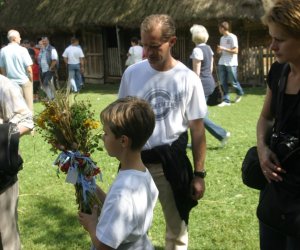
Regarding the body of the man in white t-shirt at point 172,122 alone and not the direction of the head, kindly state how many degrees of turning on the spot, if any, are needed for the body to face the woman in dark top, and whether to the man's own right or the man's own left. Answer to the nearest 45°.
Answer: approximately 90° to the man's own left

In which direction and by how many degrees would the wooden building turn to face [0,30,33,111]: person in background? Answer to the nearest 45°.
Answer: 0° — it already faces them

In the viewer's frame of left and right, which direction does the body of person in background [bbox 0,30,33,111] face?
facing away from the viewer and to the right of the viewer

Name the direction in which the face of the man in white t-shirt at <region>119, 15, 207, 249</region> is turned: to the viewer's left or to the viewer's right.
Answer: to the viewer's left

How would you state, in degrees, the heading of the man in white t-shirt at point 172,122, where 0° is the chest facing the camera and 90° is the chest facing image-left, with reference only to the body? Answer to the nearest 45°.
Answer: approximately 45°

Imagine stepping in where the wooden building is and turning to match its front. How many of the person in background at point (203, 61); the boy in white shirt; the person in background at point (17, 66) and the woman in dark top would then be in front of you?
4

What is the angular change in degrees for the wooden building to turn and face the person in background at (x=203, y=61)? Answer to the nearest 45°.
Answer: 0° — it already faces them

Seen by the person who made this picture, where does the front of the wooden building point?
facing the viewer

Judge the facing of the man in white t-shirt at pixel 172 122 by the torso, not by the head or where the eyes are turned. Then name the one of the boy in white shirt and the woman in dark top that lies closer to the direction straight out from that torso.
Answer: the boy in white shirt

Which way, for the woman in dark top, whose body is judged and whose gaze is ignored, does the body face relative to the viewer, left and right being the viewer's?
facing the viewer and to the left of the viewer

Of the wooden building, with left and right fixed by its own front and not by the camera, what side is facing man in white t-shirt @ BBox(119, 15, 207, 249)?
front
